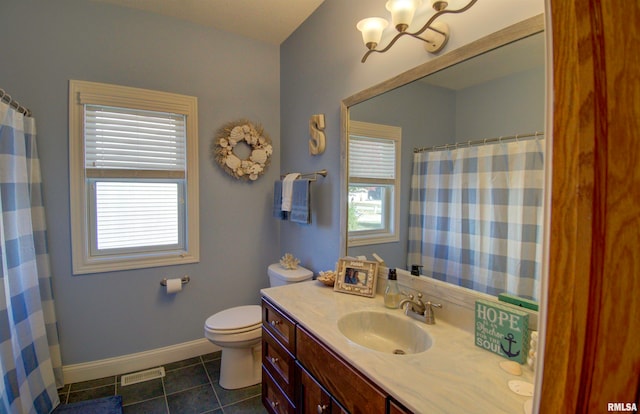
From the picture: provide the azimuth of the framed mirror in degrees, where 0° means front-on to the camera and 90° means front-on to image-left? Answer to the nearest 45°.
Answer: approximately 45°

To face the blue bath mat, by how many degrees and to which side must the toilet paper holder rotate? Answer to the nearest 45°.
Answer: approximately 45° to its right

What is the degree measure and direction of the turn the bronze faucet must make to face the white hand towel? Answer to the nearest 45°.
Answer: approximately 90° to its right

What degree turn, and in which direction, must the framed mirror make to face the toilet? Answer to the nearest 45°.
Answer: approximately 45° to its right

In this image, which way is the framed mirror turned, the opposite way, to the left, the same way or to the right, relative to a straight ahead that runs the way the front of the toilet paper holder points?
to the right

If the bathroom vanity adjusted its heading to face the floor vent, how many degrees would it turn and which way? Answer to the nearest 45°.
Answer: approximately 45° to its right

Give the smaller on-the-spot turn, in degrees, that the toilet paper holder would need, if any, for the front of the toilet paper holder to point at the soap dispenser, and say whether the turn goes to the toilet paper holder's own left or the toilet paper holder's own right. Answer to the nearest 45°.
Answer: approximately 45° to the toilet paper holder's own left

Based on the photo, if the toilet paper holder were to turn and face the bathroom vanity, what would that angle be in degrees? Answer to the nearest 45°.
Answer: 0° — it already faces it

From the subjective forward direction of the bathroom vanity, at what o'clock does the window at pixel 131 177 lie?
The window is roughly at 2 o'clock from the bathroom vanity.
